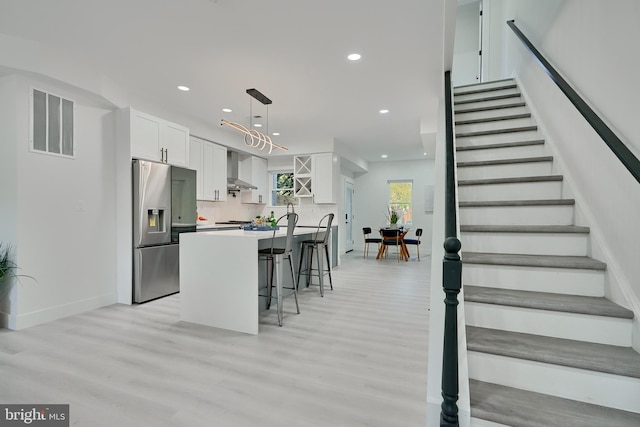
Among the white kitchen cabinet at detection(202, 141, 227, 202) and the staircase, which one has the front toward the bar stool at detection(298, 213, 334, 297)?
the white kitchen cabinet

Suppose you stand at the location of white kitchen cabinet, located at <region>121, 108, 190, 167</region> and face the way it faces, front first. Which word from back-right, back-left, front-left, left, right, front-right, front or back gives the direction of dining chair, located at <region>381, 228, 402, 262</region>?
front-left

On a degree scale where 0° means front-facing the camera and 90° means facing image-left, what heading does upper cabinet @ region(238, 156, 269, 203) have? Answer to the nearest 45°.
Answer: approximately 315°

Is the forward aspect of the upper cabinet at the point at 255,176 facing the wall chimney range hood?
no

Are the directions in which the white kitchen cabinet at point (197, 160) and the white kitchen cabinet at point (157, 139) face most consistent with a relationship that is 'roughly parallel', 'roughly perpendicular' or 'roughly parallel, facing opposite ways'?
roughly parallel

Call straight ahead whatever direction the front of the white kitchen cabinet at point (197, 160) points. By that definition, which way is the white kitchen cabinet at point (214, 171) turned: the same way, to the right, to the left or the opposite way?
the same way

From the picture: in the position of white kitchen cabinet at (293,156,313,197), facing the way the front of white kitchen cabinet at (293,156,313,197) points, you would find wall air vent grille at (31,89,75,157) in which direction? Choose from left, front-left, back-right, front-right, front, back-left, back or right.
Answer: front-right

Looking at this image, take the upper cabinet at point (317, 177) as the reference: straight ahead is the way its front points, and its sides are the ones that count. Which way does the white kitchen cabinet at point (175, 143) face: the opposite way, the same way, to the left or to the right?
to the left

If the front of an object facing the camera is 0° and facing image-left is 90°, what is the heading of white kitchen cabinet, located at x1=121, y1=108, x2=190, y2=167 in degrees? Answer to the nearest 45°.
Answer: approximately 315°

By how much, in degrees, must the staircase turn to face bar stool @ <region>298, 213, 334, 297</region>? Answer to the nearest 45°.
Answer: approximately 135° to its right

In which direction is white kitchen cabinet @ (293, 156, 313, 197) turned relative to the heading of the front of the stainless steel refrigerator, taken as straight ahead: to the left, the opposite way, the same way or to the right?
to the right

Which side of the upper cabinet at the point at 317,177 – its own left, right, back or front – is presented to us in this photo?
front

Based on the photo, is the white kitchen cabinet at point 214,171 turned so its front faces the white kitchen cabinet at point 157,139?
no

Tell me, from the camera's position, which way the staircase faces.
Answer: facing the viewer
